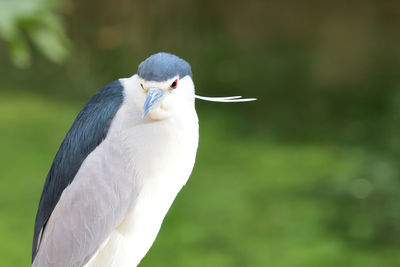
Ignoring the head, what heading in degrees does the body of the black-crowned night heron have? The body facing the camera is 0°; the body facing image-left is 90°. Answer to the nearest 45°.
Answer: approximately 315°
